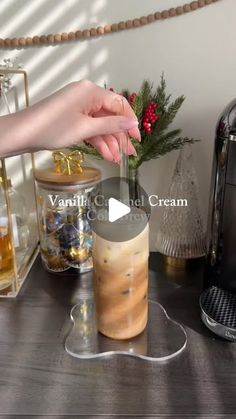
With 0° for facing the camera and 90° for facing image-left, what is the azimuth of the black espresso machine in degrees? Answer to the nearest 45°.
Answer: approximately 0°

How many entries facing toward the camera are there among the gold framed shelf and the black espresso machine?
2

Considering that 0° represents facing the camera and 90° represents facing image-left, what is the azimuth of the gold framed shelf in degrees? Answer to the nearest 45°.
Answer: approximately 0°
